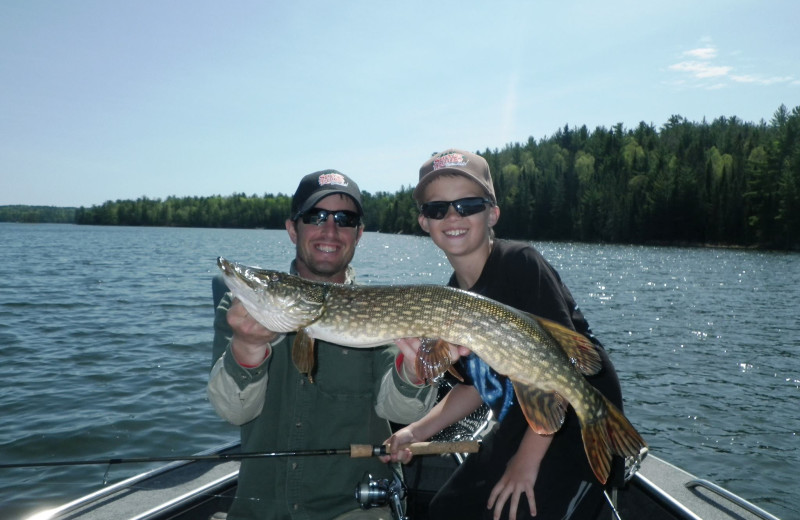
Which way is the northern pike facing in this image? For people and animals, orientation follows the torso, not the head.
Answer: to the viewer's left

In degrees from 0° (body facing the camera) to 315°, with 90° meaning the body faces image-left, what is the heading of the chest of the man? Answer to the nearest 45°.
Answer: approximately 0°
